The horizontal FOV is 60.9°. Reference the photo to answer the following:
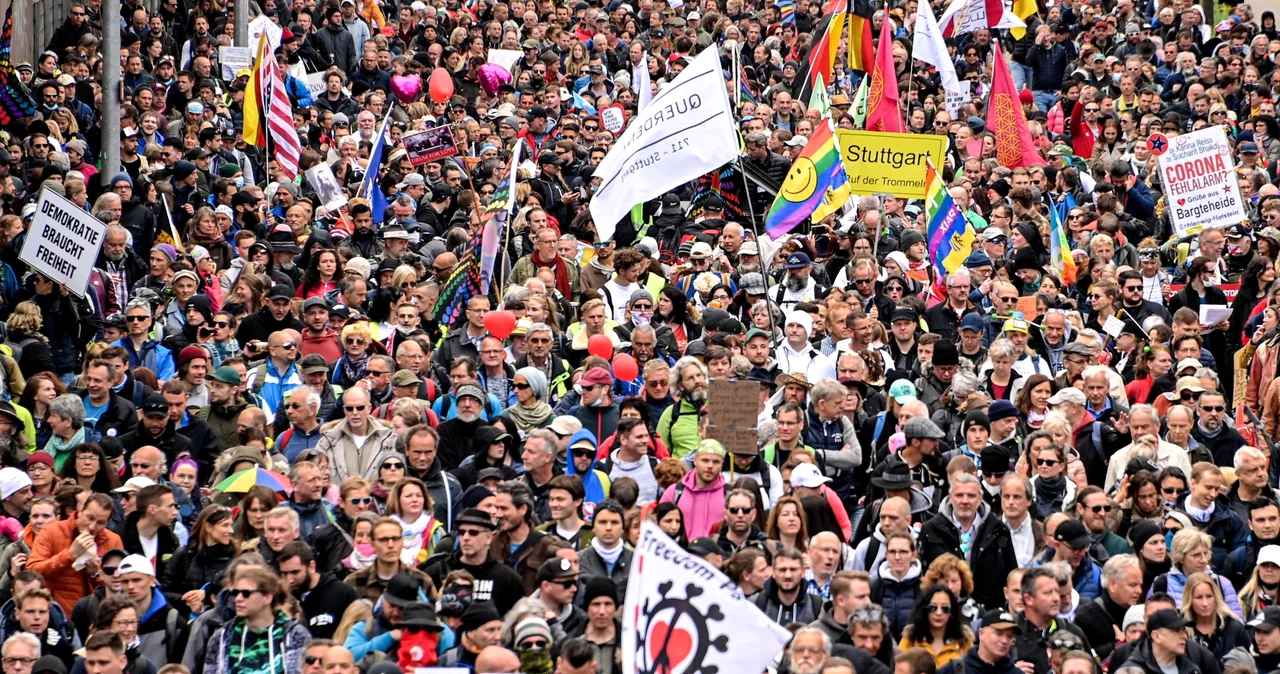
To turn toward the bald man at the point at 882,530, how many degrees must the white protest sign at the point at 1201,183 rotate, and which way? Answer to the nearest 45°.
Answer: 0° — it already faces them

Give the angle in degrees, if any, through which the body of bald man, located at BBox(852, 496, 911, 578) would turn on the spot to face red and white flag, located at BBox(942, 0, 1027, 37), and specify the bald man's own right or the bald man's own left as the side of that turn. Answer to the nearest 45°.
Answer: approximately 135° to the bald man's own right

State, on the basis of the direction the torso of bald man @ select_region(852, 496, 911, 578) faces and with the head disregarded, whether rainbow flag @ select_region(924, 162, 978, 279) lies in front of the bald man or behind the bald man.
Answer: behind

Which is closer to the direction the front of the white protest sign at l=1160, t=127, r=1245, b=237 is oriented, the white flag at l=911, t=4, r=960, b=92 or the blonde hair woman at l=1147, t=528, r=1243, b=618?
the blonde hair woman

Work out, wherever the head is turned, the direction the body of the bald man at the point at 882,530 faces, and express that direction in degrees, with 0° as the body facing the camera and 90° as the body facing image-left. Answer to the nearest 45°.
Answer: approximately 45°

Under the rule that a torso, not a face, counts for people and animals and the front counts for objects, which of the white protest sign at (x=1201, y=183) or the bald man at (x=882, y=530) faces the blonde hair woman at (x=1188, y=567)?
the white protest sign
